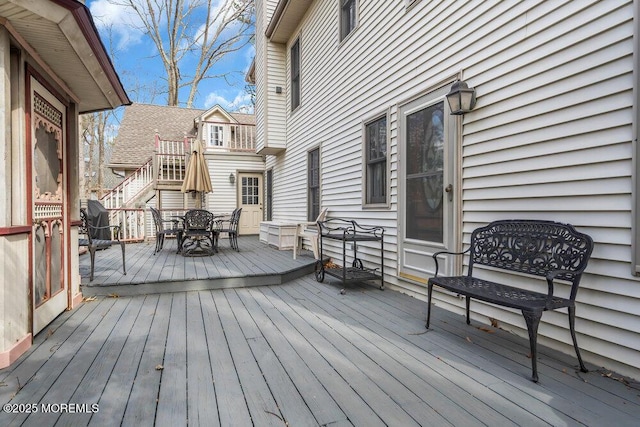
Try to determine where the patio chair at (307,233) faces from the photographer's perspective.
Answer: facing to the left of the viewer

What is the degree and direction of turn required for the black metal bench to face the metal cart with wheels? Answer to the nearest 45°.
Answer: approximately 90° to its right

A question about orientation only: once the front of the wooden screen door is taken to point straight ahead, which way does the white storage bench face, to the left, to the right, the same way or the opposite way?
the opposite way

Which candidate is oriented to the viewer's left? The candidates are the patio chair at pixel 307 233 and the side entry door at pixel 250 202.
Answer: the patio chair

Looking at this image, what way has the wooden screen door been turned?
to the viewer's right

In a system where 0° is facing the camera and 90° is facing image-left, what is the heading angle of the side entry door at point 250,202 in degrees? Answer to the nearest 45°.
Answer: approximately 0°

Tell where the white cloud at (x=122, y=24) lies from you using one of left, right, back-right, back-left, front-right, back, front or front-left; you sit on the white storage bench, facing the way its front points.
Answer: right

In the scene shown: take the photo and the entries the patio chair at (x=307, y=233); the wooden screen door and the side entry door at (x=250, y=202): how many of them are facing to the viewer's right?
1

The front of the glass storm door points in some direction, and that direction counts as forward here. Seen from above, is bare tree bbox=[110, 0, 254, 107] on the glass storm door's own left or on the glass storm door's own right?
on the glass storm door's own right

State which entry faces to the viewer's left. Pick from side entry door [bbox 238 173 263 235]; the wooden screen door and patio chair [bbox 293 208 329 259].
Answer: the patio chair

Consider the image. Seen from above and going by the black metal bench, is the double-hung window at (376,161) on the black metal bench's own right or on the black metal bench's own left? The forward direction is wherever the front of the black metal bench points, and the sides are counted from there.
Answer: on the black metal bench's own right

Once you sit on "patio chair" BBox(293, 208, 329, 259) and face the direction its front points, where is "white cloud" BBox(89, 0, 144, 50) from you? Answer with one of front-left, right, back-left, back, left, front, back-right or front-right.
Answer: front-right
